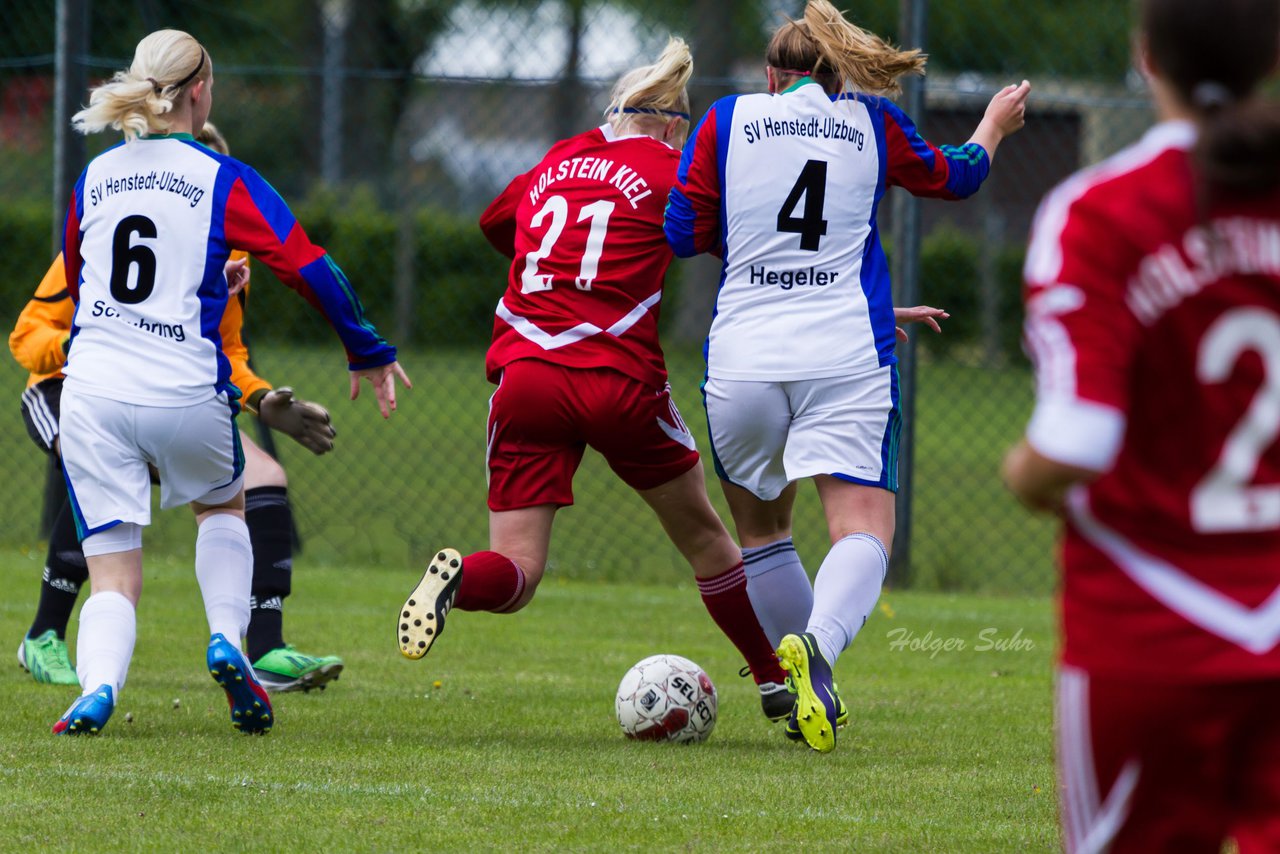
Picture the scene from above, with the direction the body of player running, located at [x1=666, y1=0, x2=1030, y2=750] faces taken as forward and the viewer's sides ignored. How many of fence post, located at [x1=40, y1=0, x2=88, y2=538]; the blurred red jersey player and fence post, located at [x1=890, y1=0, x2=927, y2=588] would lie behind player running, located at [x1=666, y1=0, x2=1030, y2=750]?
1

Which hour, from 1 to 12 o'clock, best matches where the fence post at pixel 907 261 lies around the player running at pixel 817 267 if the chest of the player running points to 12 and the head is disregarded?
The fence post is roughly at 12 o'clock from the player running.

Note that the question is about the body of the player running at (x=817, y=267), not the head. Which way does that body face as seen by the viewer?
away from the camera

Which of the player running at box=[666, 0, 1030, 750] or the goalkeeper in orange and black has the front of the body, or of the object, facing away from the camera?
the player running

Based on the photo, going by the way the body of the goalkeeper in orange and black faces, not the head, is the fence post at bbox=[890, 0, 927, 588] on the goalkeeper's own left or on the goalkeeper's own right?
on the goalkeeper's own left

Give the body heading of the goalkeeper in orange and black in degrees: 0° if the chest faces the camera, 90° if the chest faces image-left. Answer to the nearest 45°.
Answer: approximately 315°

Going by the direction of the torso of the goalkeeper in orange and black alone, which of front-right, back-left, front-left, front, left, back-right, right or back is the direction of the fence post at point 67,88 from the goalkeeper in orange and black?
back-left

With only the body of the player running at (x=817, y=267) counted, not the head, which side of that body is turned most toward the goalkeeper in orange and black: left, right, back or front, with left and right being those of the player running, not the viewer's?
left

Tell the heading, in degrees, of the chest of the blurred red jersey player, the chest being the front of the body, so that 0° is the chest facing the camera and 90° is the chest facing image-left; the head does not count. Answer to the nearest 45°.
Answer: approximately 135°

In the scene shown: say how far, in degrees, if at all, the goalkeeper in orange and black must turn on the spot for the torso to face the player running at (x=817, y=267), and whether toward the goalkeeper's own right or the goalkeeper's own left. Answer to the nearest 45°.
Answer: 0° — they already face them

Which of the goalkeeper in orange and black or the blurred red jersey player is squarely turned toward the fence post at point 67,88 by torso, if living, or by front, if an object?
the blurred red jersey player

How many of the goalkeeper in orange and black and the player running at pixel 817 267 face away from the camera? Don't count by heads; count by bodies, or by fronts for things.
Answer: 1
